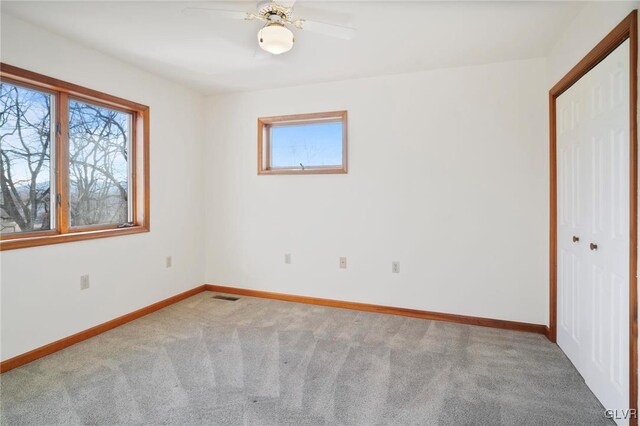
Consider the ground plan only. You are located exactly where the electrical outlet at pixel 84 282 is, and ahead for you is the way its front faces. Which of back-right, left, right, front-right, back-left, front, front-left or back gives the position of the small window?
front-left

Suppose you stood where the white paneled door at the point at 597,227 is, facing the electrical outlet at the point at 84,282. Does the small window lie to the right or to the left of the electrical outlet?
right

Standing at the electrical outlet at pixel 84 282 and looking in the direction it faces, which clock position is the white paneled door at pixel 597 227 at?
The white paneled door is roughly at 12 o'clock from the electrical outlet.

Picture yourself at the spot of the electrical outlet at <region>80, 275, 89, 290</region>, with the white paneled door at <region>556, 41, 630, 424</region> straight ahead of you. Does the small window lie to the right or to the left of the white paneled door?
left

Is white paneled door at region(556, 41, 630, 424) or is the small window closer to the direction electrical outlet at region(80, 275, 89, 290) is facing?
the white paneled door

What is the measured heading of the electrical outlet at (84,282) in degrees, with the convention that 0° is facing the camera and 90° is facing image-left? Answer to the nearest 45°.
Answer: approximately 315°

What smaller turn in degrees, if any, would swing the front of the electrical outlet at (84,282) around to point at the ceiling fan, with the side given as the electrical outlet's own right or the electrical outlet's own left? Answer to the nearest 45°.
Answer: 0° — it already faces it
